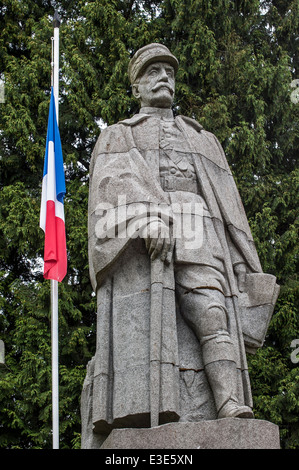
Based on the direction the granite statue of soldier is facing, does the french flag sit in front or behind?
behind

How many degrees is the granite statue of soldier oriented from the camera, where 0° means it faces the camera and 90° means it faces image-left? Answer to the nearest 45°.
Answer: approximately 315°
